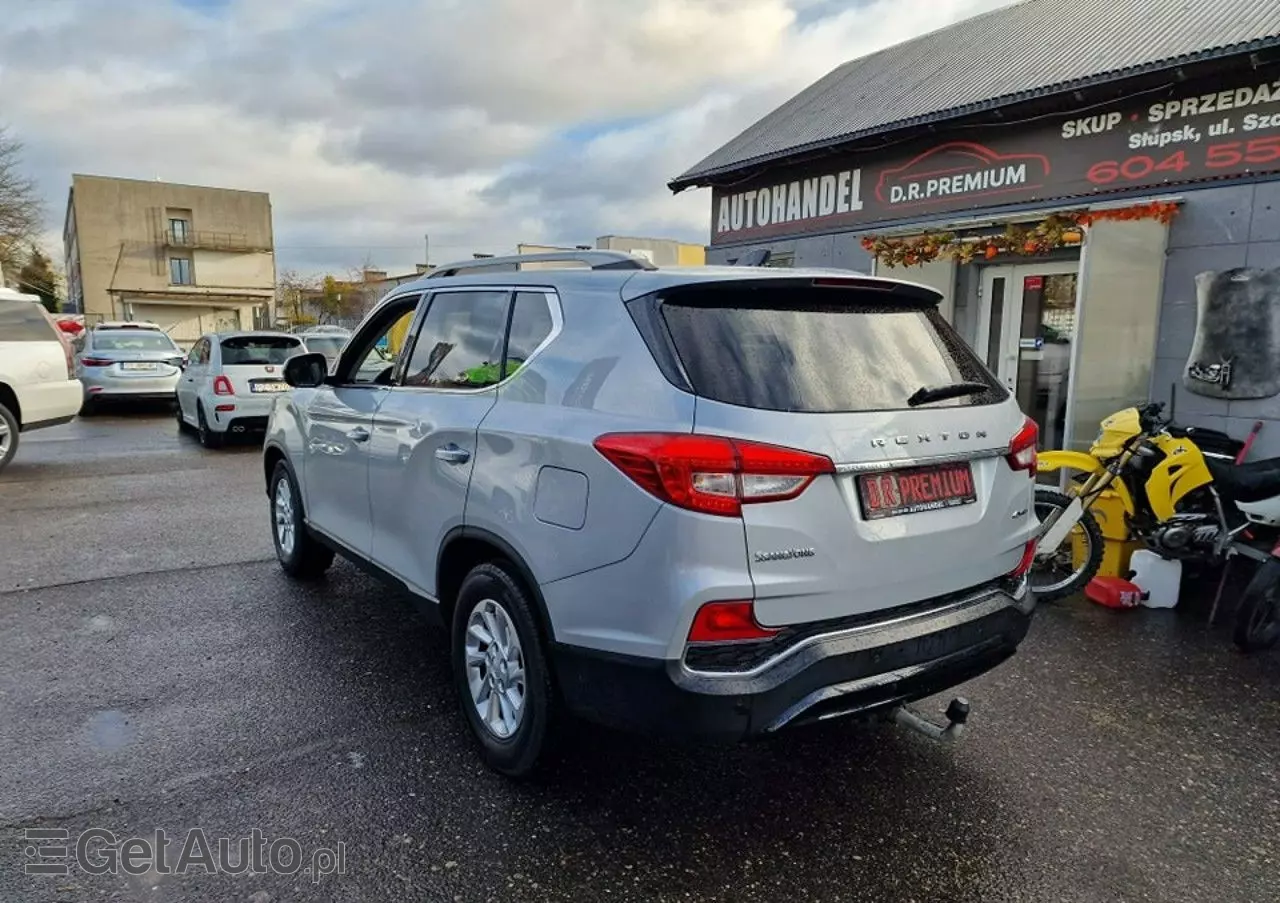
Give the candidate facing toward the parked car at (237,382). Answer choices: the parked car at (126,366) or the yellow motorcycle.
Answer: the yellow motorcycle

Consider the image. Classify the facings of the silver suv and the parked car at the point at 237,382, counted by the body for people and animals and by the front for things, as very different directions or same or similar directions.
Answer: same or similar directions

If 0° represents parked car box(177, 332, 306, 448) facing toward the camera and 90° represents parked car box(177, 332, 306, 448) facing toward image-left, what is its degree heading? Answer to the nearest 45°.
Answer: approximately 135°

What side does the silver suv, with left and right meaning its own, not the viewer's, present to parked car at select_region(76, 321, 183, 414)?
front

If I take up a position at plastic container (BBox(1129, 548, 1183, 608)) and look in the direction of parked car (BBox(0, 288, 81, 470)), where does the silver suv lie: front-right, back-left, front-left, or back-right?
front-left

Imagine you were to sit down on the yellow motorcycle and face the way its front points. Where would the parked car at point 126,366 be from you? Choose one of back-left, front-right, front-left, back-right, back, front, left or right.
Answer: front

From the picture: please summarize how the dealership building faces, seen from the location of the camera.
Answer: facing the viewer and to the left of the viewer

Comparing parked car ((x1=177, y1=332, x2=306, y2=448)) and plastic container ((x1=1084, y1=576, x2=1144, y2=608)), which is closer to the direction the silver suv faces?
the parked car

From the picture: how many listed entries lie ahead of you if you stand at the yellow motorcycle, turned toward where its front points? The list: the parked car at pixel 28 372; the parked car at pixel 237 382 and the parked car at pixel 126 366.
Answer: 3

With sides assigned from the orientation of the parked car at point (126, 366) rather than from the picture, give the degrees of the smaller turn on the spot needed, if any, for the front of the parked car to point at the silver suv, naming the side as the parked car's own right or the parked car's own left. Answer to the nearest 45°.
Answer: approximately 180°

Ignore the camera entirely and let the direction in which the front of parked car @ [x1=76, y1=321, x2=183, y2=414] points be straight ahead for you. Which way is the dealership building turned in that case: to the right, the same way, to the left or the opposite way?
to the left

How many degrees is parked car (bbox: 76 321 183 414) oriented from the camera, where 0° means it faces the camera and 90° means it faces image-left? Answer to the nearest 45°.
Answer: approximately 180°

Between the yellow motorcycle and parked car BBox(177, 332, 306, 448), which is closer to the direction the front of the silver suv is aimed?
the parked car

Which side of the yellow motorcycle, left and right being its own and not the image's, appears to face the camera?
left

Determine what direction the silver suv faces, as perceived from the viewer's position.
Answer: facing away from the viewer and to the left of the viewer

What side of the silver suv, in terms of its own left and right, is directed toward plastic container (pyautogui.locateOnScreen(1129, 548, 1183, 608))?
right
